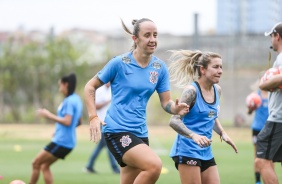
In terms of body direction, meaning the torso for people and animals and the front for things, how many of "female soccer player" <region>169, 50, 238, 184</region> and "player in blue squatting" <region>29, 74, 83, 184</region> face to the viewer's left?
1

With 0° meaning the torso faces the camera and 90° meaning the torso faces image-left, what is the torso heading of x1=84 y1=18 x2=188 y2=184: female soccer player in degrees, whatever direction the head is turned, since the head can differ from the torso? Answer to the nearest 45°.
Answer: approximately 315°
